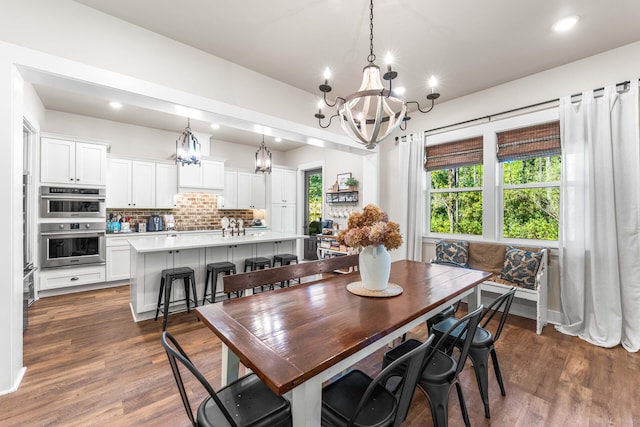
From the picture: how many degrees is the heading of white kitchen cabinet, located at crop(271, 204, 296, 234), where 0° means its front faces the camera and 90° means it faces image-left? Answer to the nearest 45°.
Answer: approximately 45°

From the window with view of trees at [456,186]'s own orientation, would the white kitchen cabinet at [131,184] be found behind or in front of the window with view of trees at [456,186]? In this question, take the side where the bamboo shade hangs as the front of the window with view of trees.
in front

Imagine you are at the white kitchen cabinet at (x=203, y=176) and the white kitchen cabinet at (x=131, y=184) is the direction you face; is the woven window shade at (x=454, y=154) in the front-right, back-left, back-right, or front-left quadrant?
back-left

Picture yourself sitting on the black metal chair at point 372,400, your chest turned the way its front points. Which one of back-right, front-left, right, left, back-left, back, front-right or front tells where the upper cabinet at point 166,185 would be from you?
front

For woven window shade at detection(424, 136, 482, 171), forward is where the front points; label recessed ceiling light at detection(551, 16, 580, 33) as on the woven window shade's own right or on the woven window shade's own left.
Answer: on the woven window shade's own left

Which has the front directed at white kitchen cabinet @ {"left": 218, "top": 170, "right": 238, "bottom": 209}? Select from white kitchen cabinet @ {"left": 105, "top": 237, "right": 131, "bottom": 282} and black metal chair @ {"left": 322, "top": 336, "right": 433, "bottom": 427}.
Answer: the black metal chair

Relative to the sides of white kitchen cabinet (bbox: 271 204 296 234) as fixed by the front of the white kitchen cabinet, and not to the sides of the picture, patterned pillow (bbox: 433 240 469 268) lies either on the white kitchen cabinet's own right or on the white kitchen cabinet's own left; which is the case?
on the white kitchen cabinet's own left

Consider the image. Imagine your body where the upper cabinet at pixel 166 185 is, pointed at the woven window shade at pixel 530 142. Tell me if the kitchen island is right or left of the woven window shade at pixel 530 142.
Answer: right

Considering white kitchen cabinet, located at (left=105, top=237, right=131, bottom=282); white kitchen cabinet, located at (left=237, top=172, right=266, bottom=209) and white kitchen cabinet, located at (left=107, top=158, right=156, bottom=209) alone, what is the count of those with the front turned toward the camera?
3

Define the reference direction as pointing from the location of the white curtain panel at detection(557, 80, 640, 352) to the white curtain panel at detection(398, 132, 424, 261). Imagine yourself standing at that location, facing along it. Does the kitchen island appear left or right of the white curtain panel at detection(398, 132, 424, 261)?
left

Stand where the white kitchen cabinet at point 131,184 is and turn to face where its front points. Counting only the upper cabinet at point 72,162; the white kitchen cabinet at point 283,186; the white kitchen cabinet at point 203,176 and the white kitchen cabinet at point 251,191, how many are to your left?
3

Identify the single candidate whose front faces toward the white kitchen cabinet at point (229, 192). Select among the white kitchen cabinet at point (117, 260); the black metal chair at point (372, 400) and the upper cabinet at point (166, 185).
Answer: the black metal chair

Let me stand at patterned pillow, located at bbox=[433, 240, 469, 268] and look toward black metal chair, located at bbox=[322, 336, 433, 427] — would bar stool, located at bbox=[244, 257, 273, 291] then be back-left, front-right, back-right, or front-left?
front-right

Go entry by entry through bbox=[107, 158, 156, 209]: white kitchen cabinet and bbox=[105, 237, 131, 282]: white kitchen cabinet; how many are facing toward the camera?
2

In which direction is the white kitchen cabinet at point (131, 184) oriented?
toward the camera

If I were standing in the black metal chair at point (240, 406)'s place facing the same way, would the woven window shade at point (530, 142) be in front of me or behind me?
in front

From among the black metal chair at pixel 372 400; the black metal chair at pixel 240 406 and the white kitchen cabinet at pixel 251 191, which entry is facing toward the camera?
the white kitchen cabinet

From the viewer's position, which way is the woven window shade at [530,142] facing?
facing the viewer and to the left of the viewer

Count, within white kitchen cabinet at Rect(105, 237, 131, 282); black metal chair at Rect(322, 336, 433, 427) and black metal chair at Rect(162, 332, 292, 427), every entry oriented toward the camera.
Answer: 1
